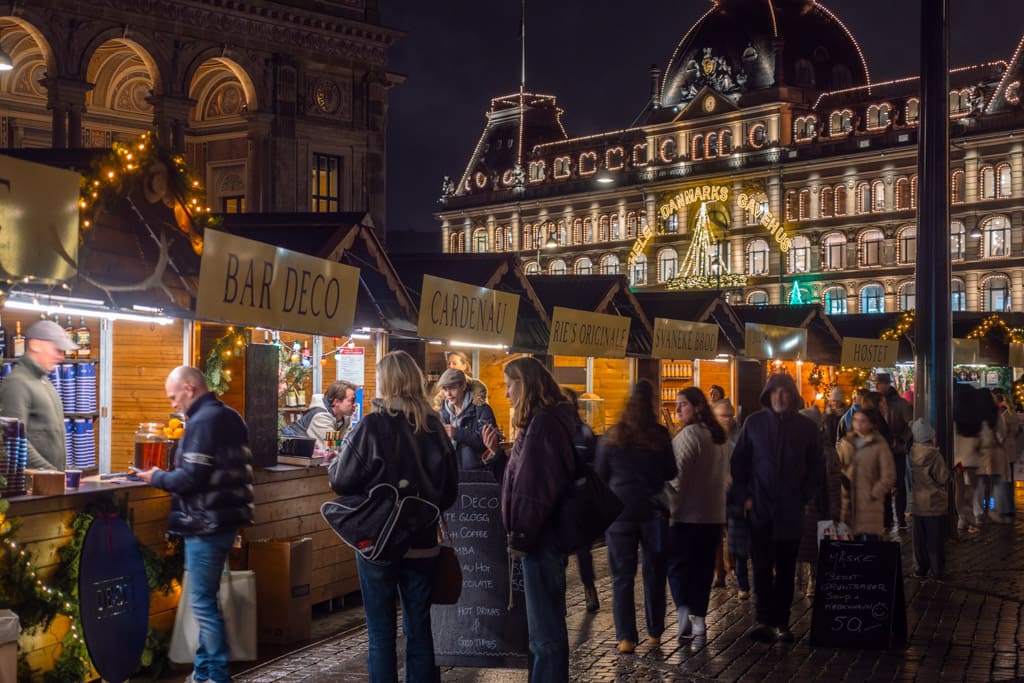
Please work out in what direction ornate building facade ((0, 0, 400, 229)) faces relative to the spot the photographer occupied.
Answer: facing the viewer and to the right of the viewer

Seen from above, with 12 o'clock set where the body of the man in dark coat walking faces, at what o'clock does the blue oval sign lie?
The blue oval sign is roughly at 2 o'clock from the man in dark coat walking.

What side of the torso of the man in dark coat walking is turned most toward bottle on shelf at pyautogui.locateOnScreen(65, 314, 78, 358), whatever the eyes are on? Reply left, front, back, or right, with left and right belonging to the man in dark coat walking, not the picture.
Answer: right

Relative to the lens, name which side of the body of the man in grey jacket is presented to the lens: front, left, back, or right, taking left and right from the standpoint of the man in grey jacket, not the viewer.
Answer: right

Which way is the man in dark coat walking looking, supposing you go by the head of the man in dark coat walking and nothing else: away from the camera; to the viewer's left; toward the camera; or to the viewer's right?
toward the camera

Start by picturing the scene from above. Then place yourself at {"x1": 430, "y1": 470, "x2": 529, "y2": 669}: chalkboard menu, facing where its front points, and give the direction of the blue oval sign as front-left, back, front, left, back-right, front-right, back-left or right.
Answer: right

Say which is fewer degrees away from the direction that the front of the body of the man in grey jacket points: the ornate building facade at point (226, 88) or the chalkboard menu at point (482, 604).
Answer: the chalkboard menu

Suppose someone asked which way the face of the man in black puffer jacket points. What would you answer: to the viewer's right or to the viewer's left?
to the viewer's left

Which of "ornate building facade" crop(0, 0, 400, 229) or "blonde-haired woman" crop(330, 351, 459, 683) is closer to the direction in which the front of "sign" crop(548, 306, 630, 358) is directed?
the blonde-haired woman

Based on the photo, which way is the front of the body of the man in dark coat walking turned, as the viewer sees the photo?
toward the camera

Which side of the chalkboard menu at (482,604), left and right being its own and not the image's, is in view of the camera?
front

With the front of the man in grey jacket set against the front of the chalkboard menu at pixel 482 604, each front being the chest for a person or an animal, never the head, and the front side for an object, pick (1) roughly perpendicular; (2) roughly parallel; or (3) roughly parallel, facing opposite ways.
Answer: roughly perpendicular
